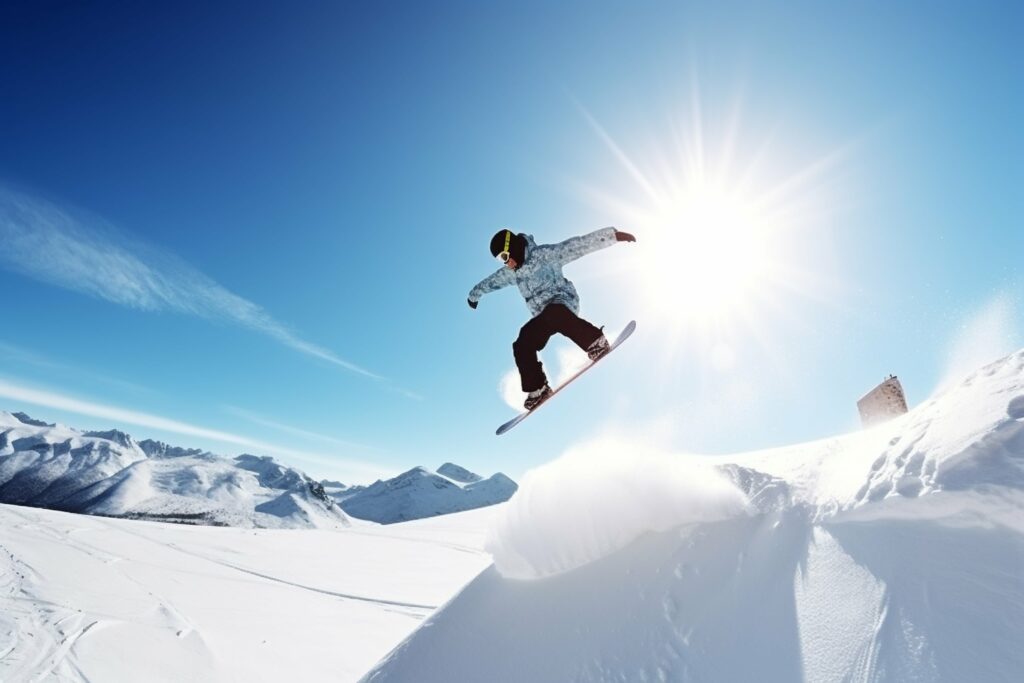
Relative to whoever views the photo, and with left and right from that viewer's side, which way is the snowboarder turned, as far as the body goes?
facing the viewer and to the left of the viewer
